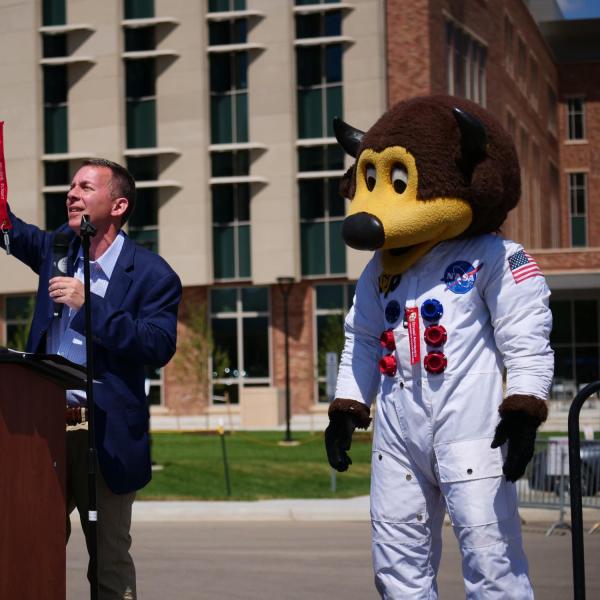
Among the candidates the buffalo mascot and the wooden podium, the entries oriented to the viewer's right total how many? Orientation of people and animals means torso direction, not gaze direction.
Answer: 0

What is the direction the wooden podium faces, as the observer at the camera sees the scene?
facing to the left of the viewer

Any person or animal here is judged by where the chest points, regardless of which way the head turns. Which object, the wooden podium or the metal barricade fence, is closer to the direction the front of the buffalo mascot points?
the wooden podium

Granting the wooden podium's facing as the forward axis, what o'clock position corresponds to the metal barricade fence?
The metal barricade fence is roughly at 4 o'clock from the wooden podium.

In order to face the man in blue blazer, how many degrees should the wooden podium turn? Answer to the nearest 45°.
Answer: approximately 135° to its right

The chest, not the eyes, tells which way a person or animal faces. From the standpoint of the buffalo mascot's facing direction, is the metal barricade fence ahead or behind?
behind

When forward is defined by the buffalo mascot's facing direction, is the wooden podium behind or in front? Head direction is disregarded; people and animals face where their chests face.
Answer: in front

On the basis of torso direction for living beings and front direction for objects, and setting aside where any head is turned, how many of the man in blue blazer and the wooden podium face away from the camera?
0

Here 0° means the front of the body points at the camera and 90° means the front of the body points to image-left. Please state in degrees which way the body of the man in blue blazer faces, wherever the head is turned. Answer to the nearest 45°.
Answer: approximately 45°

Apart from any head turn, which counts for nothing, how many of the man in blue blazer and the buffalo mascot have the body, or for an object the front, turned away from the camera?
0

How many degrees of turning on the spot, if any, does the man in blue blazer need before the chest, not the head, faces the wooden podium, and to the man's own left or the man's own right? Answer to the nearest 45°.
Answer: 0° — they already face it

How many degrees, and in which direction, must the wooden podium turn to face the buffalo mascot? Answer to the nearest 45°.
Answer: approximately 180°
